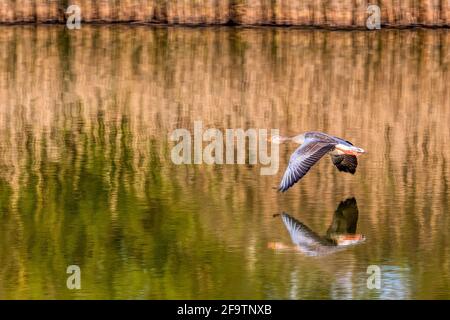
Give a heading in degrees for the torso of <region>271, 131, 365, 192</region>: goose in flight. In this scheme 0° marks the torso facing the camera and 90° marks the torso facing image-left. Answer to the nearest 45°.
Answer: approximately 90°
